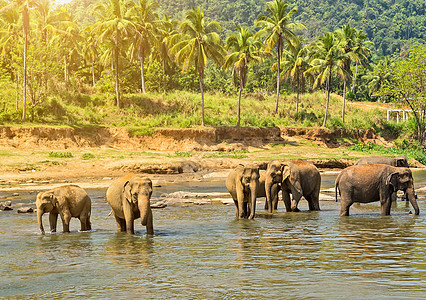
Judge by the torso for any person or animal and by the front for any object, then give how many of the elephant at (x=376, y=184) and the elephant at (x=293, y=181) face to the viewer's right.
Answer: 1

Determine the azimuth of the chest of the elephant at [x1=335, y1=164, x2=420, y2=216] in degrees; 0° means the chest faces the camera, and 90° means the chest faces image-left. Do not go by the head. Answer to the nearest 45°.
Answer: approximately 270°

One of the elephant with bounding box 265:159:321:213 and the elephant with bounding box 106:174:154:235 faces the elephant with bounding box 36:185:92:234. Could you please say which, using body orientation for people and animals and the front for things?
the elephant with bounding box 265:159:321:213

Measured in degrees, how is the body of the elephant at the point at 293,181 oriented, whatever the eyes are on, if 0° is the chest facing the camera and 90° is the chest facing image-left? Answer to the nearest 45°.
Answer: approximately 45°

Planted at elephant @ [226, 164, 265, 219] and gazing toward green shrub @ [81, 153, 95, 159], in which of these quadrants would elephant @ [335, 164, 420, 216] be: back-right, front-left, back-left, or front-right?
back-right

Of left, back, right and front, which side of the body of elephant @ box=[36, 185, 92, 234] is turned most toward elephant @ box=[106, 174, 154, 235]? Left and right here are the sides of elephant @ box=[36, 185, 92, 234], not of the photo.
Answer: back

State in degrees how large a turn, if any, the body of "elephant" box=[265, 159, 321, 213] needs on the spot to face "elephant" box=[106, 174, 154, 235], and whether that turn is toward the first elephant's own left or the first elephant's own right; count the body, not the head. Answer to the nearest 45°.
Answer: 0° — it already faces it

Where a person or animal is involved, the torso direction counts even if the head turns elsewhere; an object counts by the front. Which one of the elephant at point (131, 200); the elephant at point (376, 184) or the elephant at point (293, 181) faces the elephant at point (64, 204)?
the elephant at point (293, 181)

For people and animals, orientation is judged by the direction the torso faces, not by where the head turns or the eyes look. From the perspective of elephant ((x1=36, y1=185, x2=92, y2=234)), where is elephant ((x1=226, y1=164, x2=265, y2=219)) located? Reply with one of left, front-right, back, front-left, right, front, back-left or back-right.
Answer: back-left
